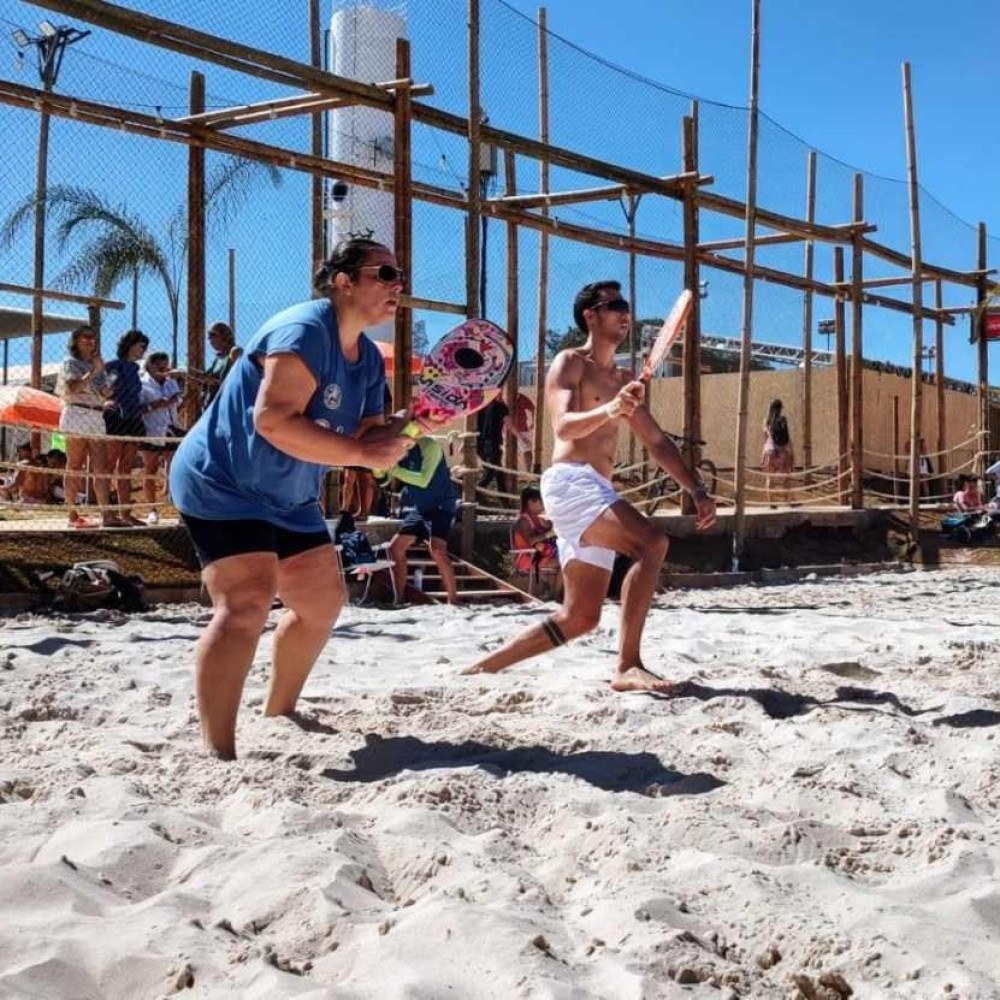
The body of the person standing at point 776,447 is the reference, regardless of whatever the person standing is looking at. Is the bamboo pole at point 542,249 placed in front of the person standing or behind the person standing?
behind

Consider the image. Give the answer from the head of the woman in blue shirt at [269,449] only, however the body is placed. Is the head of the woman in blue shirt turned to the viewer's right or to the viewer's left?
to the viewer's right

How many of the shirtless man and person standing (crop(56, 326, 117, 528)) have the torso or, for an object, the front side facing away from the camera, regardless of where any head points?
0

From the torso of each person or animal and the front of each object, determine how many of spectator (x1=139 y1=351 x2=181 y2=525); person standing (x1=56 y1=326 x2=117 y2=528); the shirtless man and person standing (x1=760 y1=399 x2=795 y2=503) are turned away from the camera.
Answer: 1

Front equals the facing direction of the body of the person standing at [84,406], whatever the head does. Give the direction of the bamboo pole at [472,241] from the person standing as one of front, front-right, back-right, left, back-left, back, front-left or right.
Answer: front-left

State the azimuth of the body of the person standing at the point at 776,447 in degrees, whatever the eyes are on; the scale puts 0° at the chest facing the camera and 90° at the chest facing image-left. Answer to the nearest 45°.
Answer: approximately 180°

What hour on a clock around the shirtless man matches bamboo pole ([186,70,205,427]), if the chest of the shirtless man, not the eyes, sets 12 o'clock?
The bamboo pole is roughly at 6 o'clock from the shirtless man.

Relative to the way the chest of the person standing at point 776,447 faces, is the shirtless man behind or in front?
behind

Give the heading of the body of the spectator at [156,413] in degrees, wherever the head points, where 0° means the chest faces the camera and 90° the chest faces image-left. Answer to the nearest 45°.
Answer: approximately 315°

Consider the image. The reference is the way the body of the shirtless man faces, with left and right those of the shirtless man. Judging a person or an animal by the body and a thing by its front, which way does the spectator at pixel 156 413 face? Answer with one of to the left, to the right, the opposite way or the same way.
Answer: the same way

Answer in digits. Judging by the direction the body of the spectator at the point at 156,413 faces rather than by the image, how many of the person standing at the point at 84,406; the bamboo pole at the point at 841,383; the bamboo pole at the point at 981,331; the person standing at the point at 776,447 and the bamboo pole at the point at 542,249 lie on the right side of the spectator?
1

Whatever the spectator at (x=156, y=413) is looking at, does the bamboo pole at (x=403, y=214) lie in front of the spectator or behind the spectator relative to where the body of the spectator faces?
in front

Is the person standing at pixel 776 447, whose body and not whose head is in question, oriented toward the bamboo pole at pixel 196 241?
no

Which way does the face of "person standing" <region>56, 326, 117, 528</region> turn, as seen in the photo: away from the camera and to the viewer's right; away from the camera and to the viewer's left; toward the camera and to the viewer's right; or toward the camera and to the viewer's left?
toward the camera and to the viewer's right

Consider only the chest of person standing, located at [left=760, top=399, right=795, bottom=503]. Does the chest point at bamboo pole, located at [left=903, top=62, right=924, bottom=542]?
no

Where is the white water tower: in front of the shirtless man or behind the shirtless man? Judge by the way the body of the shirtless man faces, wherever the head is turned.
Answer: behind

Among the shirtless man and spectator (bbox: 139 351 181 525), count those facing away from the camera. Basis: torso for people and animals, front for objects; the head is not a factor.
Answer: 0

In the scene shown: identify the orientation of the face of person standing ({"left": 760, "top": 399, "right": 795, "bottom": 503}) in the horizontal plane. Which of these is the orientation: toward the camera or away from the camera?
away from the camera
